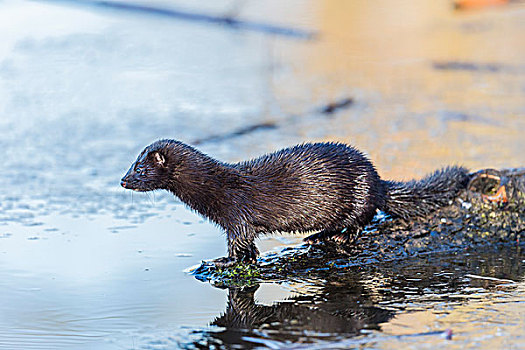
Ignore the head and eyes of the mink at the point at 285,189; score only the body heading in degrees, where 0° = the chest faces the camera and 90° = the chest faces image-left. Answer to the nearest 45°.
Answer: approximately 90°
